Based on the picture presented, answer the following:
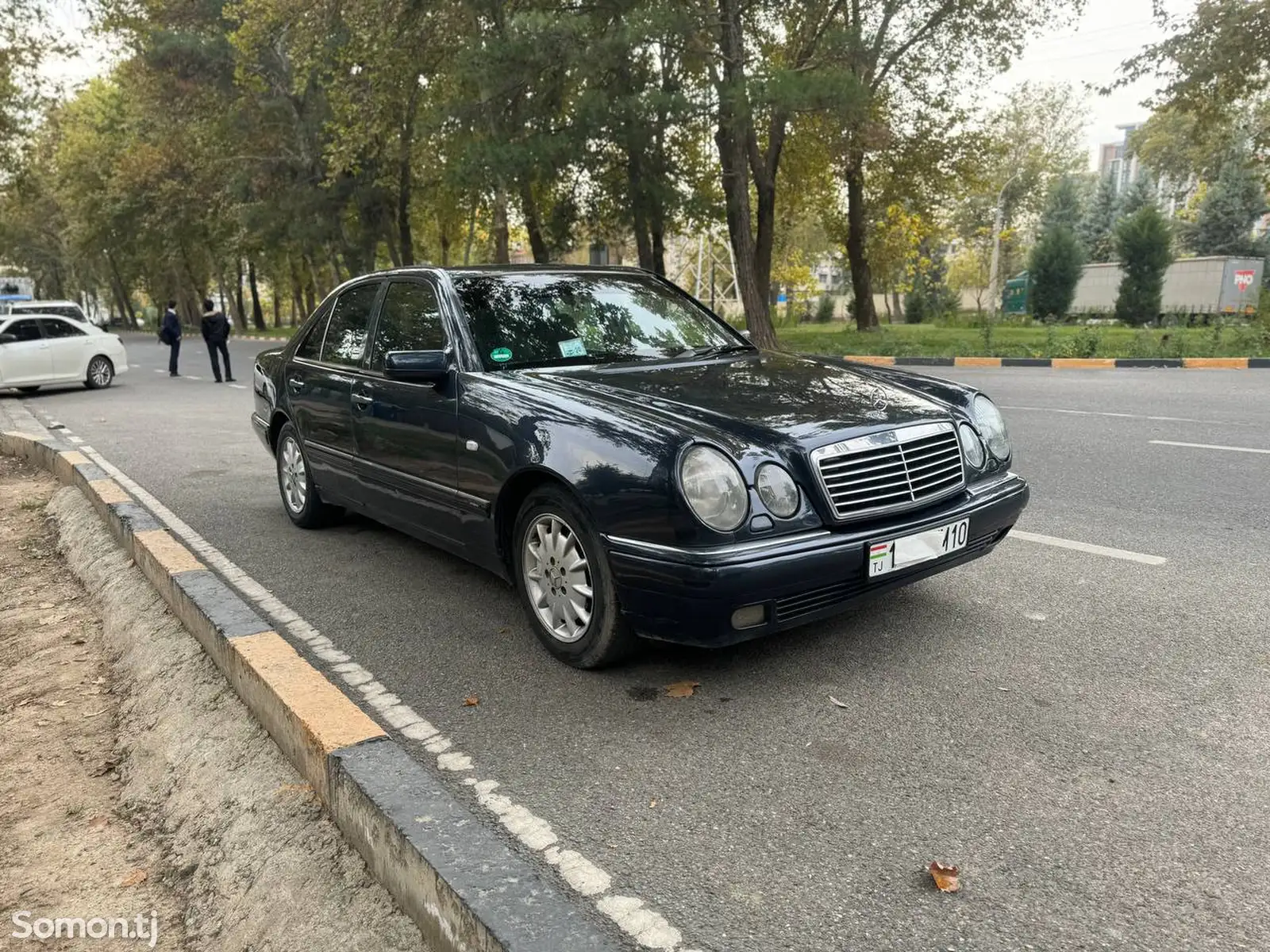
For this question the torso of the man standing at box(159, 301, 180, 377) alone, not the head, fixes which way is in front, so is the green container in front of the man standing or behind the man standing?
in front

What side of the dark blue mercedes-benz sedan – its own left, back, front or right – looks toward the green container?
left

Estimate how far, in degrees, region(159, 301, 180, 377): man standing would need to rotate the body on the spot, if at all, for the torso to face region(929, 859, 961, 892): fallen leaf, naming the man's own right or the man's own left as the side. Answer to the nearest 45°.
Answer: approximately 90° to the man's own right

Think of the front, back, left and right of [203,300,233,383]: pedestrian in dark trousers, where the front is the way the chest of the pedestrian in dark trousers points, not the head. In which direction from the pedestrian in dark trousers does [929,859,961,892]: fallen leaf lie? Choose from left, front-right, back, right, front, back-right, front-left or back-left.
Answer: back

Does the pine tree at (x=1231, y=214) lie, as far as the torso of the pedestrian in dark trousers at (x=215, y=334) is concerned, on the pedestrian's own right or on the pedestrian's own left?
on the pedestrian's own right

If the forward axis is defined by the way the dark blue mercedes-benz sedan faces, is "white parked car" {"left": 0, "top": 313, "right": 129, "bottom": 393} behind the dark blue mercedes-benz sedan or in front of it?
behind

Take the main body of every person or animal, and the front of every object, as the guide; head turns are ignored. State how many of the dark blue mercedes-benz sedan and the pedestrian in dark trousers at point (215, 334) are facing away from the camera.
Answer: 1

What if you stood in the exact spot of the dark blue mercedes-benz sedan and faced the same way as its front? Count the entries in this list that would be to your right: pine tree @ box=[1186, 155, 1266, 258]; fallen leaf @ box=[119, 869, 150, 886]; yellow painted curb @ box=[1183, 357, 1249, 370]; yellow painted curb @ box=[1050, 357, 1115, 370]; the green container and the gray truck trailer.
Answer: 1

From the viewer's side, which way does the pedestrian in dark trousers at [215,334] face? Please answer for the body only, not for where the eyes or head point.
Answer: away from the camera

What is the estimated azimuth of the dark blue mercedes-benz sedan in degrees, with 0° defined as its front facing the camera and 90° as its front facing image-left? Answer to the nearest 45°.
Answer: approximately 315°

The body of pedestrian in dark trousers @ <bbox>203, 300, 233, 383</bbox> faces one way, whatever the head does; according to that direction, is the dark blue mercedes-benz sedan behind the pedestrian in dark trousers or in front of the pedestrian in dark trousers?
behind
